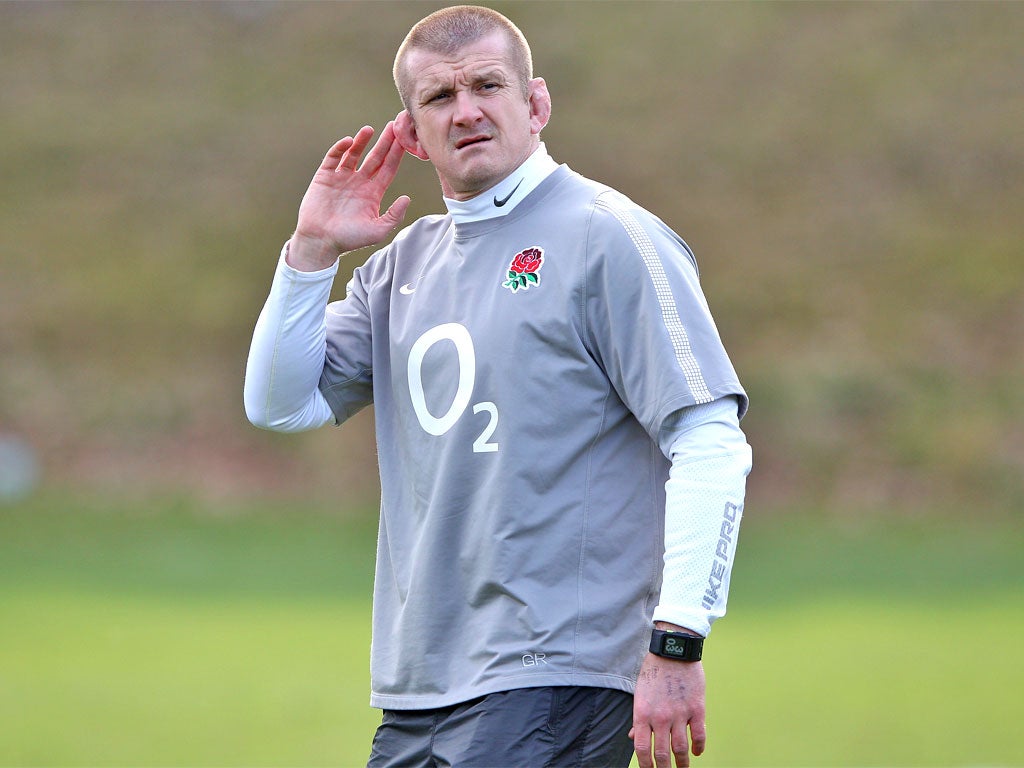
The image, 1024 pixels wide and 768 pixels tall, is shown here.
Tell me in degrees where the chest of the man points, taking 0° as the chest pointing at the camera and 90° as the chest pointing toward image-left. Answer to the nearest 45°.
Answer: approximately 45°
